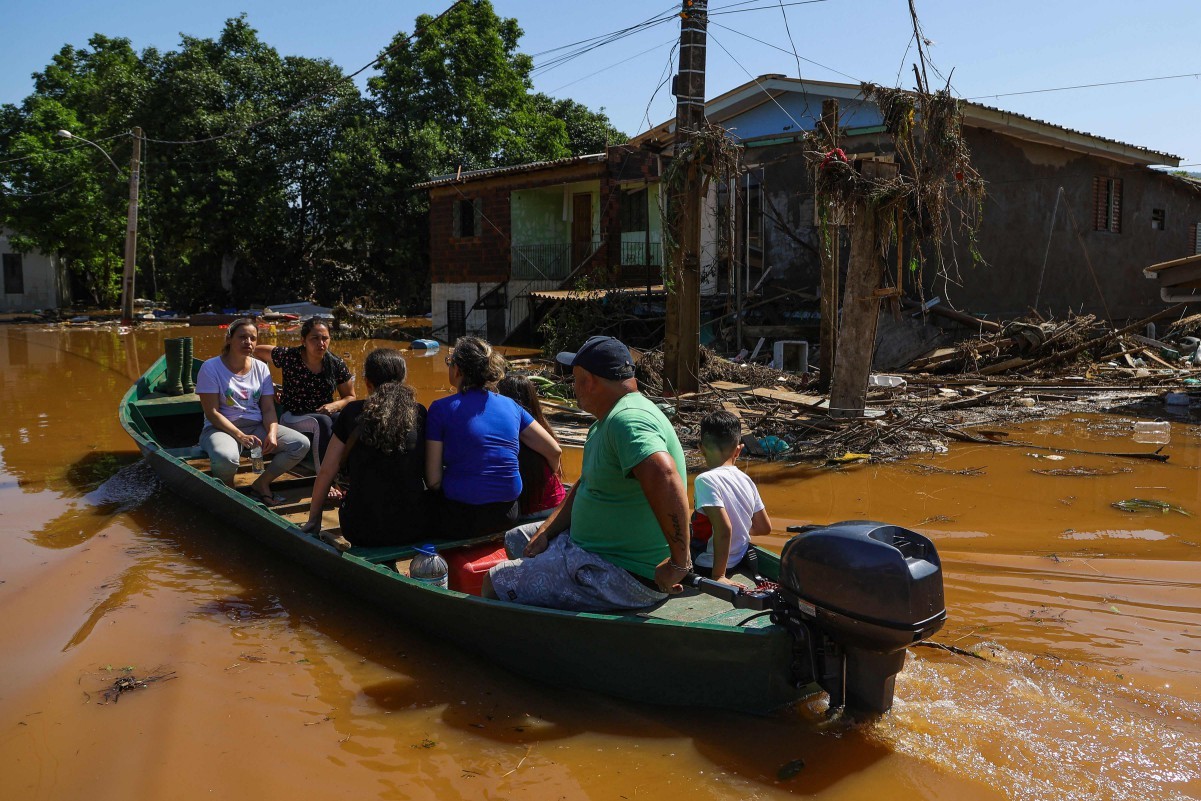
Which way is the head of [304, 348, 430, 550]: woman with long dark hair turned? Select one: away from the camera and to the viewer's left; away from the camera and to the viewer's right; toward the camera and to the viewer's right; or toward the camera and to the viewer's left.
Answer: away from the camera and to the viewer's left

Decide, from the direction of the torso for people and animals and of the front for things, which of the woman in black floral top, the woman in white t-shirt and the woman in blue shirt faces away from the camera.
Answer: the woman in blue shirt

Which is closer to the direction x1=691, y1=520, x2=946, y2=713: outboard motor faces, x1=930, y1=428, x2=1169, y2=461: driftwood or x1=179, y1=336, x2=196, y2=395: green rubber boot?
the green rubber boot

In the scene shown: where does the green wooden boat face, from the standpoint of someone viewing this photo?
facing away from the viewer and to the left of the viewer

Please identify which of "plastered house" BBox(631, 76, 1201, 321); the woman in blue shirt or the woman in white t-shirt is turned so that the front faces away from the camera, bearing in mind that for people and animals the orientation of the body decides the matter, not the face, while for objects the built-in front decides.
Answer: the woman in blue shirt

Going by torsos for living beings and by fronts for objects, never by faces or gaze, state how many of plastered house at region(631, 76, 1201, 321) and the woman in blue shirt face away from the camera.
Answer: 1

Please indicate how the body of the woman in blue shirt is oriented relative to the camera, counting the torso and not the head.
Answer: away from the camera

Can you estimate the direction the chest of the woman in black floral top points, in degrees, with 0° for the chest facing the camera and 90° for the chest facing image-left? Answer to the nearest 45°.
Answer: approximately 315°

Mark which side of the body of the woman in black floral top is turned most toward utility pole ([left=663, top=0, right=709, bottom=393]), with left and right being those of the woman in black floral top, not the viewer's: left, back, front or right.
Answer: left

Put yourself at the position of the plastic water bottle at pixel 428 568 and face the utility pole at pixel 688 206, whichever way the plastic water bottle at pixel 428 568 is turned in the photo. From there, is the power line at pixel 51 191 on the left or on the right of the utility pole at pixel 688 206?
left
